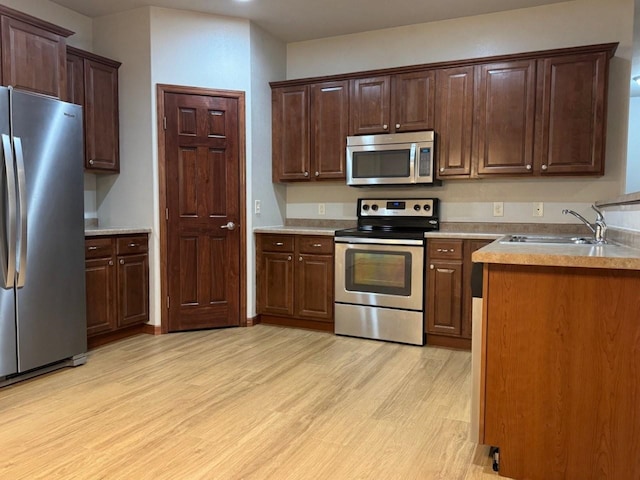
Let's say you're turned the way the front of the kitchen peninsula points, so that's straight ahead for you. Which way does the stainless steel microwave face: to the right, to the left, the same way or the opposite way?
to the left

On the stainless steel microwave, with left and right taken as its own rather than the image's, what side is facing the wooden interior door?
right

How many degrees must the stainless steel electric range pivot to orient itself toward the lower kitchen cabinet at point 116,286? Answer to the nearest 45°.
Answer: approximately 90° to its right

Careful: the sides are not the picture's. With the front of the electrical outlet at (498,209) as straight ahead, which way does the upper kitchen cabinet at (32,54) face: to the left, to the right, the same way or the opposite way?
to the left

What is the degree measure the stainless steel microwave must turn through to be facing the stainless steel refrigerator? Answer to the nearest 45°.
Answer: approximately 45° to its right

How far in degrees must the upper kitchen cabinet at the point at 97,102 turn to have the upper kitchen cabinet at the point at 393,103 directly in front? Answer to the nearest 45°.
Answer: approximately 45° to its left

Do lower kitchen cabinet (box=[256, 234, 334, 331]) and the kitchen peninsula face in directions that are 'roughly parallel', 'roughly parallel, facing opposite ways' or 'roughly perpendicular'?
roughly perpendicular

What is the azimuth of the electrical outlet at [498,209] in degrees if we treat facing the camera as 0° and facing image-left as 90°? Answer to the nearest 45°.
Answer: approximately 0°

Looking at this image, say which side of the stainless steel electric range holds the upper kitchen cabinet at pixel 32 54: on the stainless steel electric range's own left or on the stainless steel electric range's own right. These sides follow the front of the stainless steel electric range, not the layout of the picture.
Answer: on the stainless steel electric range's own right

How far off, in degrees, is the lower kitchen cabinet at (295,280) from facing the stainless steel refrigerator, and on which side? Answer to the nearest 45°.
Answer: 0° — it already faces it

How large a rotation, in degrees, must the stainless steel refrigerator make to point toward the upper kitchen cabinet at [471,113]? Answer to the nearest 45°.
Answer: approximately 45° to its left
